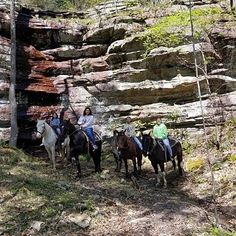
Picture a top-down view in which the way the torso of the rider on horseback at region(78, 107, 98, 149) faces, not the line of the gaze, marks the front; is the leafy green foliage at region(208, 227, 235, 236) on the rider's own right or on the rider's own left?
on the rider's own left

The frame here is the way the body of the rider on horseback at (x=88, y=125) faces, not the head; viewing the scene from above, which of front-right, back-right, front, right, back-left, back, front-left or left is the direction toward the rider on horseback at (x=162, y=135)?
back-left

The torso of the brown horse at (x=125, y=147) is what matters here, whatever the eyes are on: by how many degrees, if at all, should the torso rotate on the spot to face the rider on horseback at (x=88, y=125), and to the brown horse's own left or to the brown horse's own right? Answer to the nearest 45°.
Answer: approximately 45° to the brown horse's own right

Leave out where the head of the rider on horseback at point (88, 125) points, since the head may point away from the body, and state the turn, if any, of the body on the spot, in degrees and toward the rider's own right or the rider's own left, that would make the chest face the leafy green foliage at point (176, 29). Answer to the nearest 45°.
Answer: approximately 180°

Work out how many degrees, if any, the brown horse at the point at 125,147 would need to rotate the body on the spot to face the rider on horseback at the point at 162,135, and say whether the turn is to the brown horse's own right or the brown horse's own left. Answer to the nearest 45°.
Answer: approximately 135° to the brown horse's own left

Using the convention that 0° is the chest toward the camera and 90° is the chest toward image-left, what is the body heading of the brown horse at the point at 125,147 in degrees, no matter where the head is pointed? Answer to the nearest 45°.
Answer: approximately 45°

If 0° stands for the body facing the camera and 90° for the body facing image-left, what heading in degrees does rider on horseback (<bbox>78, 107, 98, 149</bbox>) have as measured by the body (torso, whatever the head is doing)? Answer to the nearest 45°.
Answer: approximately 45°

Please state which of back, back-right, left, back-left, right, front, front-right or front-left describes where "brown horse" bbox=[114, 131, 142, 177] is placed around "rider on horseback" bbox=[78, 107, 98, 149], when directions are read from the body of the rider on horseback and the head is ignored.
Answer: back-left
